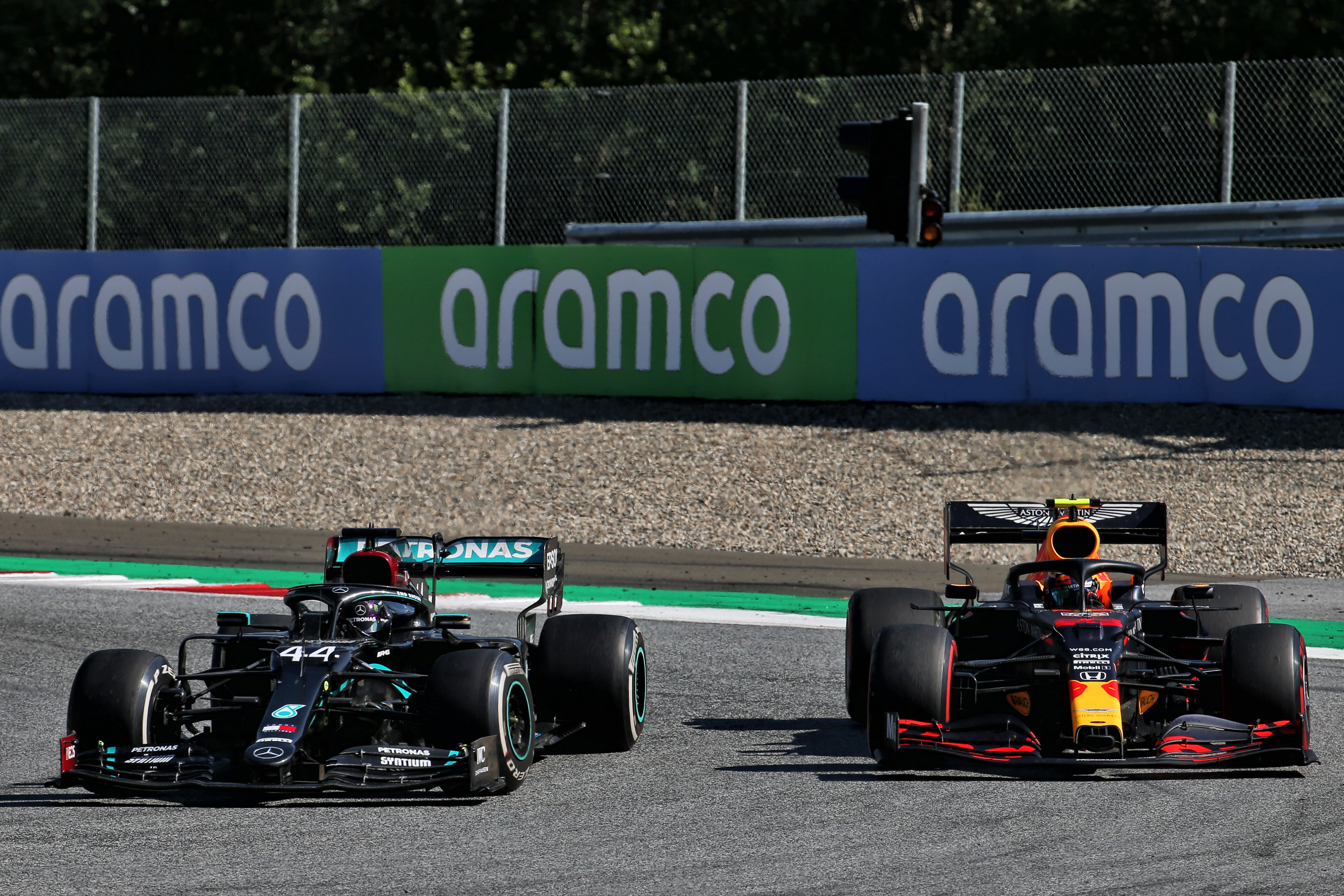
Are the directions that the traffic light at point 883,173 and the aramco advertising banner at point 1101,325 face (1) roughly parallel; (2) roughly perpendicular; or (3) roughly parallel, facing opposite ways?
roughly perpendicular

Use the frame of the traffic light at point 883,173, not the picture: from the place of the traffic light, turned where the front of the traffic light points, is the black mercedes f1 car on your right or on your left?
on your left

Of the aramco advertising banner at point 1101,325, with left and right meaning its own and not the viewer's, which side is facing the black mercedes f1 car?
front

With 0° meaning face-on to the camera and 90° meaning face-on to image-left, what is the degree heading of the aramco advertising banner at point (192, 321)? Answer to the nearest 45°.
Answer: approximately 0°

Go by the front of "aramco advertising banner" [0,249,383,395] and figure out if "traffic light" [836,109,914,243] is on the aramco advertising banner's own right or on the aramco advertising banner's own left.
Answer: on the aramco advertising banner's own left

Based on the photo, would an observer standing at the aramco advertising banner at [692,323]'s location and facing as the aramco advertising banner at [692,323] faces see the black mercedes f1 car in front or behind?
in front

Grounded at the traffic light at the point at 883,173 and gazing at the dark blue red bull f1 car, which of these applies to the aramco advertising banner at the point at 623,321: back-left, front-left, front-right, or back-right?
front-right

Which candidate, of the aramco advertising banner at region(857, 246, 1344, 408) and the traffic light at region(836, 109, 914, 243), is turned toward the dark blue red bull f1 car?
the aramco advertising banner

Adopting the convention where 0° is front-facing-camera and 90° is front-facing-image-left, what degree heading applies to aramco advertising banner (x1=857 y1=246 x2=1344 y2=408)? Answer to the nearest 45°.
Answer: approximately 0°

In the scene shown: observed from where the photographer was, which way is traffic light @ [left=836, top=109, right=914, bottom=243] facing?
facing to the left of the viewer
